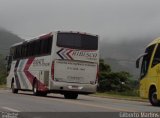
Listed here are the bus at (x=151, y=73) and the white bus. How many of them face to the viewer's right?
0

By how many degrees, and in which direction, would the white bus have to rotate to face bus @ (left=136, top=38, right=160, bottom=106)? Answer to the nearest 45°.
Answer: approximately 180°

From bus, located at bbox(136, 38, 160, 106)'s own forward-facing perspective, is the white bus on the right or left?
on its right

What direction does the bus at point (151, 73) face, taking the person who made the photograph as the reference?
facing the viewer and to the left of the viewer

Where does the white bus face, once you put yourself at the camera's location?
facing away from the viewer and to the left of the viewer
